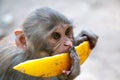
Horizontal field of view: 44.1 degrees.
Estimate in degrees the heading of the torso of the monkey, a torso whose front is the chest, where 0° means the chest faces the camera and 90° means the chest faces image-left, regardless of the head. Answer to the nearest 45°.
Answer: approximately 315°
